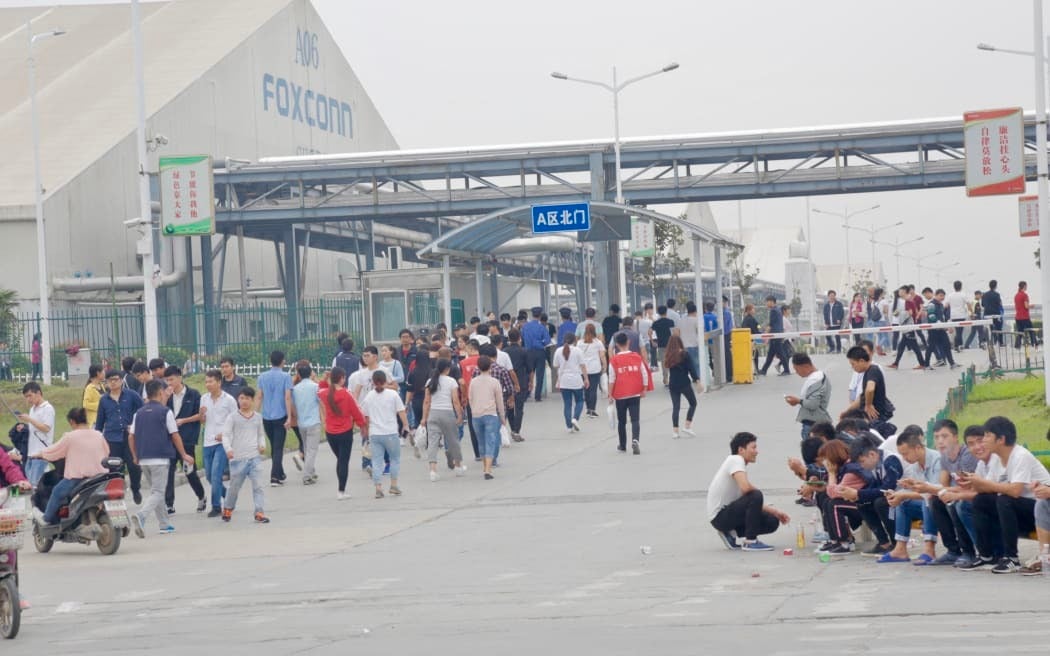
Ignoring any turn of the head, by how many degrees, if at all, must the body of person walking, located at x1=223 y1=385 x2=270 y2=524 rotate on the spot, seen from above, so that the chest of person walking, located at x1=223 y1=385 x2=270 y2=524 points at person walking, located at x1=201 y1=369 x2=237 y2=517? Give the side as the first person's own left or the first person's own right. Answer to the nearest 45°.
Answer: approximately 135° to the first person's own right

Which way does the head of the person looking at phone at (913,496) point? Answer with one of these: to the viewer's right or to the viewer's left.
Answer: to the viewer's left

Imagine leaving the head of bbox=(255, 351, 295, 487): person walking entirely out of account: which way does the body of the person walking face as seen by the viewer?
away from the camera

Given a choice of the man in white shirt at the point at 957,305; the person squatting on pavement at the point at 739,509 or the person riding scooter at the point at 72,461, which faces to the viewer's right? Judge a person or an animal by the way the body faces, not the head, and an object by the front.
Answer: the person squatting on pavement

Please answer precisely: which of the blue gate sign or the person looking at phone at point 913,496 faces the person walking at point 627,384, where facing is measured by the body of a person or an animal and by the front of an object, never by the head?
the blue gate sign

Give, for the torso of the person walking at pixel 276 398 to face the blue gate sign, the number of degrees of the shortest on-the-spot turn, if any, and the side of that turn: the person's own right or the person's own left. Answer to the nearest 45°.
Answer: approximately 45° to the person's own right

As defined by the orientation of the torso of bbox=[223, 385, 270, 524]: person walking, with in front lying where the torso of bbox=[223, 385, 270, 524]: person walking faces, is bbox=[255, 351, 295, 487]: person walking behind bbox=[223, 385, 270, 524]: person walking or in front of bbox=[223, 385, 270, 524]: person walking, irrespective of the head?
behind

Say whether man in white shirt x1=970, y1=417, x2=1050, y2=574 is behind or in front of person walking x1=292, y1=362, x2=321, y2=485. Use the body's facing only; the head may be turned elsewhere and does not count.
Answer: behind

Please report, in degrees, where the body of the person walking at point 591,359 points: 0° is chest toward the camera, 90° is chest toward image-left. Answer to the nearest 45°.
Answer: approximately 180°
